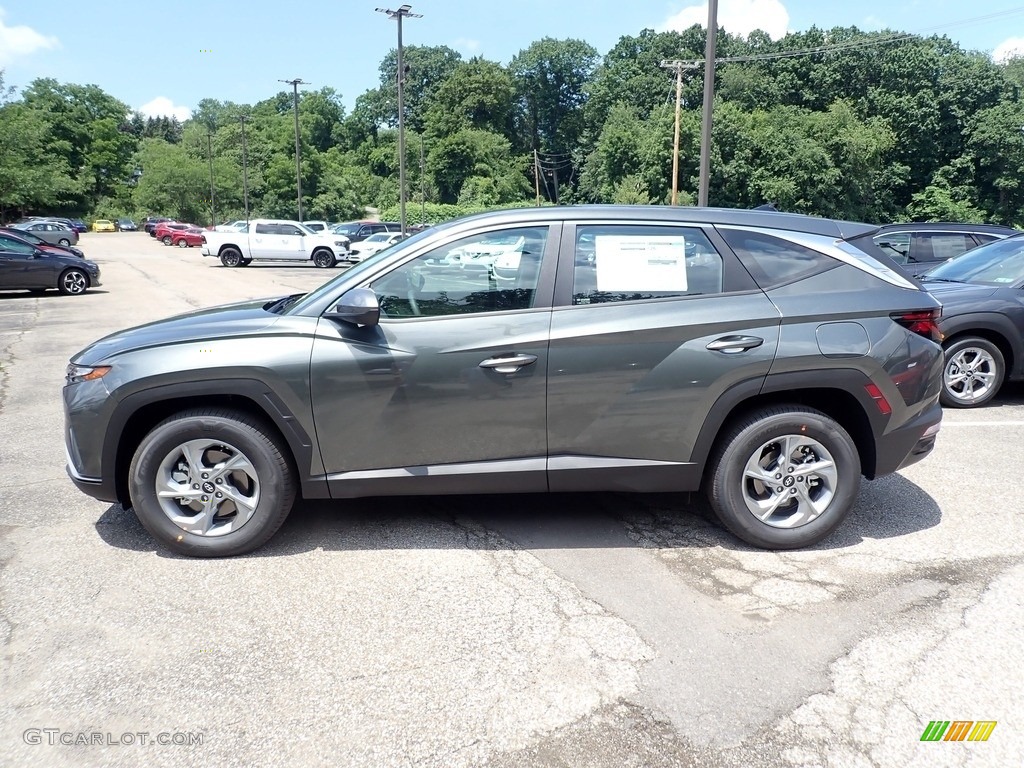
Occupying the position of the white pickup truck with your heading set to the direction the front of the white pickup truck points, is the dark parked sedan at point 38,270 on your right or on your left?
on your right

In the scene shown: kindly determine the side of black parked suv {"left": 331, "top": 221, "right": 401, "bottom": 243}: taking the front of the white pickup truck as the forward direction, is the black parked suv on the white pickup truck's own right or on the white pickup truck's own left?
on the white pickup truck's own left

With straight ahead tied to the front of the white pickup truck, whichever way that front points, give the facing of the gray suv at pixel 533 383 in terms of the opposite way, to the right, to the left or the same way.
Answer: the opposite way

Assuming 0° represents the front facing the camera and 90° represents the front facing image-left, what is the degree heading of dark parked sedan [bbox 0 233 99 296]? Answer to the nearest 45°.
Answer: approximately 270°

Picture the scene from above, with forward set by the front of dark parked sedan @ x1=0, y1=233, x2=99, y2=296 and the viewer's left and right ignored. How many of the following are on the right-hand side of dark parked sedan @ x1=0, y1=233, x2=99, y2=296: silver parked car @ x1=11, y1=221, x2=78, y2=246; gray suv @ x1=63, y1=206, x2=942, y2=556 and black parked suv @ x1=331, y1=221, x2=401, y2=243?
1

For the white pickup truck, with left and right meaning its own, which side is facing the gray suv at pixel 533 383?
right

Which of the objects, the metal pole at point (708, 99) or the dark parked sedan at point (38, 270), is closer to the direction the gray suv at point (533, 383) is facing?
the dark parked sedan

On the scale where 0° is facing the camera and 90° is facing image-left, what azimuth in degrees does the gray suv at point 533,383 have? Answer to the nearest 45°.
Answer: approximately 90°

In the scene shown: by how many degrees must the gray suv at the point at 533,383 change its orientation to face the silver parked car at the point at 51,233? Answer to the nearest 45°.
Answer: approximately 45° to its right

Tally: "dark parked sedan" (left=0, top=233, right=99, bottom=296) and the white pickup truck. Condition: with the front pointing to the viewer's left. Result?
0

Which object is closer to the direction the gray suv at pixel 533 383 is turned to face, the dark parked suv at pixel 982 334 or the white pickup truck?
the white pickup truck

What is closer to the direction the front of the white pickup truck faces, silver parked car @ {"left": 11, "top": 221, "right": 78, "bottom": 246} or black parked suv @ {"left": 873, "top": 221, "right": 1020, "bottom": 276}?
the black parked suv

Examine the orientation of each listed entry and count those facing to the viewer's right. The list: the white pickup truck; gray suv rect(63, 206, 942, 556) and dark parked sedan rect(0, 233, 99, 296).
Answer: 2

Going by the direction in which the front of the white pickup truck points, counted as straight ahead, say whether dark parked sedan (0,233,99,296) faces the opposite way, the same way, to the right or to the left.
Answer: the same way

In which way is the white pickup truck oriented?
to the viewer's right
